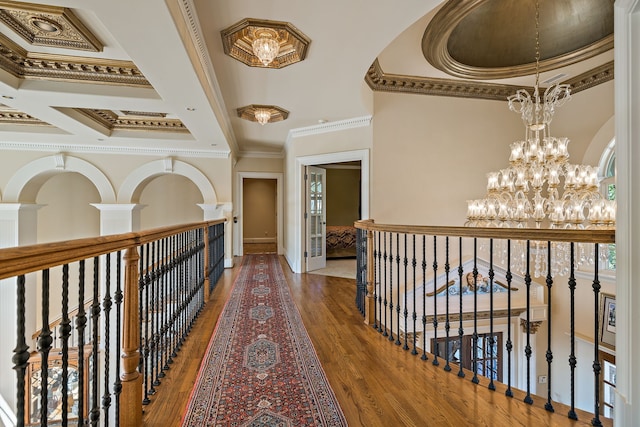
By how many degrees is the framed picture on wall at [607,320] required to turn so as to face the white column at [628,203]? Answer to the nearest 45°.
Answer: approximately 45° to its left

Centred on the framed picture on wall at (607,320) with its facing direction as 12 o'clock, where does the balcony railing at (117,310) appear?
The balcony railing is roughly at 11 o'clock from the framed picture on wall.

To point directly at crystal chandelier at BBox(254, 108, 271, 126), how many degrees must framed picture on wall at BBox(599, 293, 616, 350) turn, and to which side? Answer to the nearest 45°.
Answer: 0° — it already faces it

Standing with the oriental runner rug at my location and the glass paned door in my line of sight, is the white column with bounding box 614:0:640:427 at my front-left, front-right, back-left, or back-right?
back-right

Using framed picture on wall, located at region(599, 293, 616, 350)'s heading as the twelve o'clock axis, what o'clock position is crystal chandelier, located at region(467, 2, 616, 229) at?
The crystal chandelier is roughly at 11 o'clock from the framed picture on wall.

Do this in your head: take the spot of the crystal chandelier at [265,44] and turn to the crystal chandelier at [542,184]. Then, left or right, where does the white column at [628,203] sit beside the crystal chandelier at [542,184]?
right

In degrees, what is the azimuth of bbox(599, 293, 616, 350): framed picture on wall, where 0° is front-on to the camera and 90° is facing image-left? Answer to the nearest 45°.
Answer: approximately 45°

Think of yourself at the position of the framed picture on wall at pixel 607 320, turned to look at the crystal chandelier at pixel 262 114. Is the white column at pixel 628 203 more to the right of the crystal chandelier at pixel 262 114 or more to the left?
left

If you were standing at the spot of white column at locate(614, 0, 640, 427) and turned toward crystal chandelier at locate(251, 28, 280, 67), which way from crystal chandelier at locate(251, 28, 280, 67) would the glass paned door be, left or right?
right
